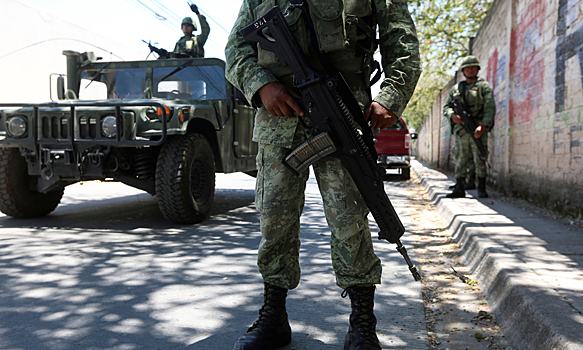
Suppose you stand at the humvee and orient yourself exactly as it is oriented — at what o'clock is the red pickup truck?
The red pickup truck is roughly at 6 o'clock from the humvee.

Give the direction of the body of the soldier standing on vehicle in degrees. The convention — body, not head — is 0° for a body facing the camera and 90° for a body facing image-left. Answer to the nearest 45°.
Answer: approximately 45°

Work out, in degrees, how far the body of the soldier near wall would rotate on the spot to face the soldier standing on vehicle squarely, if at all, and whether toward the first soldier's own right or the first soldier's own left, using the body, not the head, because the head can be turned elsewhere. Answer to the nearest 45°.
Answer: approximately 90° to the first soldier's own right

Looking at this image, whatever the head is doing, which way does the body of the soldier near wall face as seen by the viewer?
toward the camera

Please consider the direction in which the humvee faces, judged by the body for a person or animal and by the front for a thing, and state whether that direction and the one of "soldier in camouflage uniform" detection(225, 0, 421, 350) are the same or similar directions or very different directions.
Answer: same or similar directions

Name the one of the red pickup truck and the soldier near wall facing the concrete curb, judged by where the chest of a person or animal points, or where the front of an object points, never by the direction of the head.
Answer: the soldier near wall

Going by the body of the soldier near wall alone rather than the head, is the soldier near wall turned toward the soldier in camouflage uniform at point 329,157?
yes

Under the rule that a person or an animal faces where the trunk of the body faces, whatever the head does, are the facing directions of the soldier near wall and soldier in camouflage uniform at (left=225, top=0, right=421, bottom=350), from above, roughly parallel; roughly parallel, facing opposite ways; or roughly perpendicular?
roughly parallel

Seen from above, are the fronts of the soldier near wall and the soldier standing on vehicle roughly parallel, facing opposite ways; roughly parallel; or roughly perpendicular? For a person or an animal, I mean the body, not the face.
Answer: roughly parallel

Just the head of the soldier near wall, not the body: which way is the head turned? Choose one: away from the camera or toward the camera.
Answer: toward the camera

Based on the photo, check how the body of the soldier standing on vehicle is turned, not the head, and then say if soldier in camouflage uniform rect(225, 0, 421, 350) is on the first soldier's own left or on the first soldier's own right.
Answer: on the first soldier's own left

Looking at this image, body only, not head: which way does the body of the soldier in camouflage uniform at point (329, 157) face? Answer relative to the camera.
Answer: toward the camera
